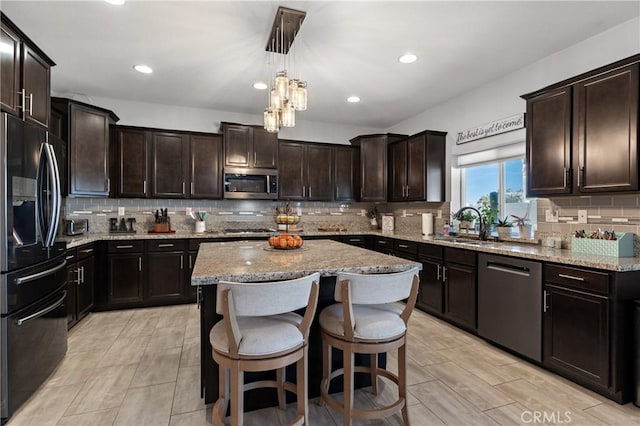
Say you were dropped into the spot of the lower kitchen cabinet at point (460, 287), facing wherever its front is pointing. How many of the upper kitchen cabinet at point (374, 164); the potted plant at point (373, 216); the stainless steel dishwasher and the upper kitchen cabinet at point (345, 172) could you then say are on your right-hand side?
3

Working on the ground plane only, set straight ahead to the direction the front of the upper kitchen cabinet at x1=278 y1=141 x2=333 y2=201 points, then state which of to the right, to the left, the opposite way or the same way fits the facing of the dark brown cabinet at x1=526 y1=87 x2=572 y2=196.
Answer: to the right

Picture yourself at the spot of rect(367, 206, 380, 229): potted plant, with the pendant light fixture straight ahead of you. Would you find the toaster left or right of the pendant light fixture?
right

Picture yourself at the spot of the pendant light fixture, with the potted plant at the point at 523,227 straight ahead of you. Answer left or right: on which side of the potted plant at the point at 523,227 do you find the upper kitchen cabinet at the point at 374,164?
left

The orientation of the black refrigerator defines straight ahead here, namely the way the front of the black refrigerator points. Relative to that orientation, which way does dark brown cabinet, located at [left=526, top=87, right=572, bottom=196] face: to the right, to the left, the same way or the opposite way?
the opposite way

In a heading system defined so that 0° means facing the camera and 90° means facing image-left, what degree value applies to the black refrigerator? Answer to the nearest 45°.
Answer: approximately 315°

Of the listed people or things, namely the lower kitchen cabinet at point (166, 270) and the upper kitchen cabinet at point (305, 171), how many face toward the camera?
2

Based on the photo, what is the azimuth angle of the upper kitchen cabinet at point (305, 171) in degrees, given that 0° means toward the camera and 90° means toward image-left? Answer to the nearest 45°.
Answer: approximately 0°

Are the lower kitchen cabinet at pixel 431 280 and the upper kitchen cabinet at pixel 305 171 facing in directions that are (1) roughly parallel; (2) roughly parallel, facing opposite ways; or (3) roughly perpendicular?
roughly perpendicular

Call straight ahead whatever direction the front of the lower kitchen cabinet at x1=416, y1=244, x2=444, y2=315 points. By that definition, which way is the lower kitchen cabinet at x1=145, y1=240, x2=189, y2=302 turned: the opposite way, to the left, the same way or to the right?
to the left

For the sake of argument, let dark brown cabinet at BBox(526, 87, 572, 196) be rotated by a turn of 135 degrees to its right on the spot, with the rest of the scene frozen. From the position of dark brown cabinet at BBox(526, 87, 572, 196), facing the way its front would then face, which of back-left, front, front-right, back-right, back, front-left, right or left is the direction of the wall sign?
front-left

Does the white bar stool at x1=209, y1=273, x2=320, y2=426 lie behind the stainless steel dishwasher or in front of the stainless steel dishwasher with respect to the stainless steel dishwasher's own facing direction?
in front
